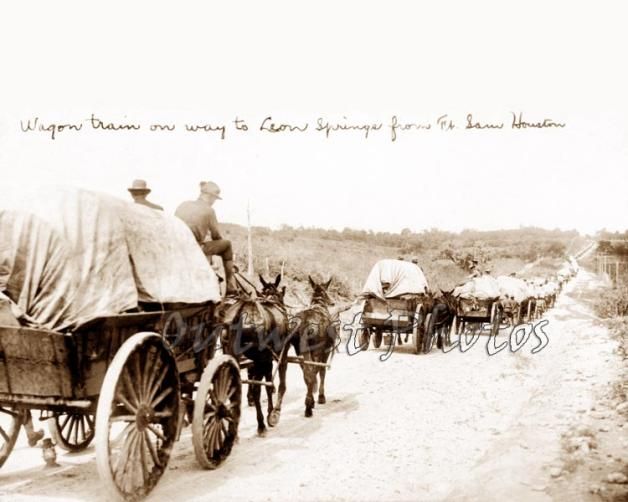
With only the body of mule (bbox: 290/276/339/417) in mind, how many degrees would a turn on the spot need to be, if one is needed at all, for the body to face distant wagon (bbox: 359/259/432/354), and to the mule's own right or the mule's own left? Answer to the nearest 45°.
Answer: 0° — it already faces it

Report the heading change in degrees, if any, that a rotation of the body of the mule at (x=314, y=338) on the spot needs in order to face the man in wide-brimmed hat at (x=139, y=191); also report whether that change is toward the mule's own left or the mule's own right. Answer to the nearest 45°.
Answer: approximately 135° to the mule's own left

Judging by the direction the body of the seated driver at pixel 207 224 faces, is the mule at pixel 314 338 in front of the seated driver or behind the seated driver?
in front

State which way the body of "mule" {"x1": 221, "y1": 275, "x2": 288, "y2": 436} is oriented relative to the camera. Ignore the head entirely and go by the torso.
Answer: away from the camera

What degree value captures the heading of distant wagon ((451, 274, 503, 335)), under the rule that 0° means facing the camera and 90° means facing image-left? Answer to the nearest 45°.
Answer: approximately 180°

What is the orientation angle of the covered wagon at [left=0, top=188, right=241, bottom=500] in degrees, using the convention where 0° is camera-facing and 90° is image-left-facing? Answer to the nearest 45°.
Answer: approximately 225°

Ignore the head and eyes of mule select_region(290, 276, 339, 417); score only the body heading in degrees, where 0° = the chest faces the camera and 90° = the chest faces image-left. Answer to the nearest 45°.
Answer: approximately 180°

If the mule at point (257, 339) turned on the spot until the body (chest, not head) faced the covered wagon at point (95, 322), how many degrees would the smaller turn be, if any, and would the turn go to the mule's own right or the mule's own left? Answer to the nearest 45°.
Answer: approximately 135° to the mule's own left

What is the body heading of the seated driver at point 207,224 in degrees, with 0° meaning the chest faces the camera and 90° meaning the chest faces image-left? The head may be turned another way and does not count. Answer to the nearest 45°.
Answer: approximately 225°

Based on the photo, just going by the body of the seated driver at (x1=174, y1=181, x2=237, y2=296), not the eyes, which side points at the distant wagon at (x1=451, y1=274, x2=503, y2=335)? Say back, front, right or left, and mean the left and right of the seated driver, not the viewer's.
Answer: front

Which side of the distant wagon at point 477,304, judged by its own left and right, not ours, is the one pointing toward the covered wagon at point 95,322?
back

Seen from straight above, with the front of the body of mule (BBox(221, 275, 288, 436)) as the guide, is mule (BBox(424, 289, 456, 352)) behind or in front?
in front
